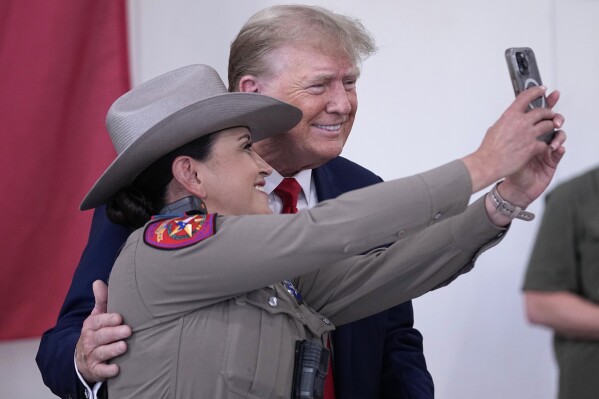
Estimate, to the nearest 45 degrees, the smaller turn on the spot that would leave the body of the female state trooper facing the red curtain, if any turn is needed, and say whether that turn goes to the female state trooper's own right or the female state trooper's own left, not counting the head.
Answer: approximately 135° to the female state trooper's own left

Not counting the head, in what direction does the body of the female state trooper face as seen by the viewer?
to the viewer's right

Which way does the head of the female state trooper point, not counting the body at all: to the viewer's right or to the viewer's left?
to the viewer's right
